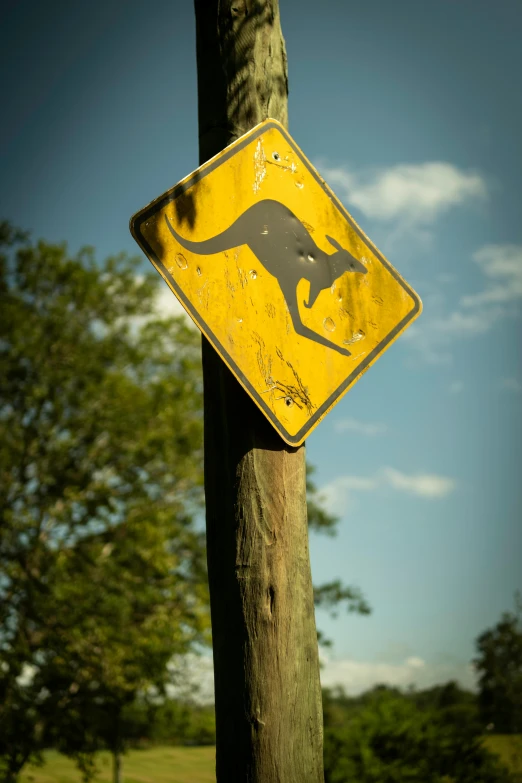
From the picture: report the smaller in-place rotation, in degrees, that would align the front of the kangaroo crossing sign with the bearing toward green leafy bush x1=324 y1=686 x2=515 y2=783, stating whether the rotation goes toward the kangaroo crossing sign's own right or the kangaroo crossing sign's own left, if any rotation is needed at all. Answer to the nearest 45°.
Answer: approximately 135° to the kangaroo crossing sign's own left

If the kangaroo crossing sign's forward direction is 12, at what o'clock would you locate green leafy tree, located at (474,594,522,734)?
The green leafy tree is roughly at 8 o'clock from the kangaroo crossing sign.

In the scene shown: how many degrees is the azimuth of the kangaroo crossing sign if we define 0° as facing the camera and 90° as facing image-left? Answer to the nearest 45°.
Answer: approximately 315°
